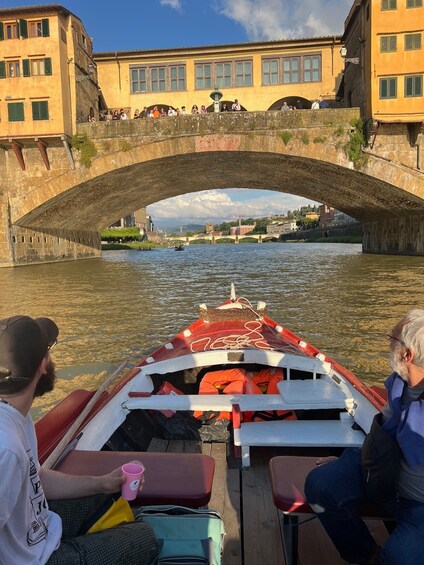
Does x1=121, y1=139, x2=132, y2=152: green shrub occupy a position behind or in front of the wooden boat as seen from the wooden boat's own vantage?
in front

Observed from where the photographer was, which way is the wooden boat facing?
facing away from the viewer

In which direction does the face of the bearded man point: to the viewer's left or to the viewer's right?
to the viewer's right

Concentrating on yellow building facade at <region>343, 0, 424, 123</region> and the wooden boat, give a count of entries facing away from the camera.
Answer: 1

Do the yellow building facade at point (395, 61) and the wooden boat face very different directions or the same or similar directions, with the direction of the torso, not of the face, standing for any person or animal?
very different directions

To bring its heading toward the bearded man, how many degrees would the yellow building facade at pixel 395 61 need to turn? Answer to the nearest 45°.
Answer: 0° — it already faces them

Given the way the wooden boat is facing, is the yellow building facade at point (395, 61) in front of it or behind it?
in front
